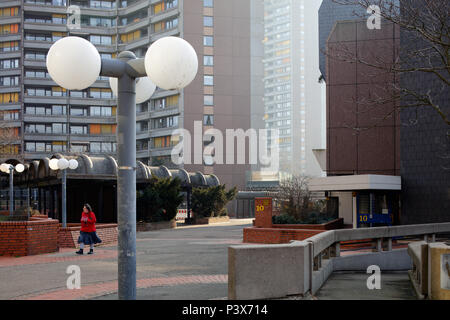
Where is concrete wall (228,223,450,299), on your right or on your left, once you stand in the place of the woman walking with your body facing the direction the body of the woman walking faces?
on your left

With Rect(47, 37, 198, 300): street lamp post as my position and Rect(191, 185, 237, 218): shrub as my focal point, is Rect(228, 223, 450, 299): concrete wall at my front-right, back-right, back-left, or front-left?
front-right

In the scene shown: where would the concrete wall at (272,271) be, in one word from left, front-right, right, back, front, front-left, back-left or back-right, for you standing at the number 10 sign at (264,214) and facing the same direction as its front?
front

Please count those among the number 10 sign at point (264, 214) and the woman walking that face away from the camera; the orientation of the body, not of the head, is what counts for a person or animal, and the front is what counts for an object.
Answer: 0

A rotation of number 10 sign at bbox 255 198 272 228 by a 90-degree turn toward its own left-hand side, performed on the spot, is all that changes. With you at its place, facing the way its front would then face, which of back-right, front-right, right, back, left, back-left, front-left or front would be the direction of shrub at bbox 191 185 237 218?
left

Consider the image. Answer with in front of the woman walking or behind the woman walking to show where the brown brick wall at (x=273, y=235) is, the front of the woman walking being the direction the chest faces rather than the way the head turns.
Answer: behind

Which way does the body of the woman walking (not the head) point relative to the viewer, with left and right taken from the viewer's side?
facing the viewer and to the left of the viewer

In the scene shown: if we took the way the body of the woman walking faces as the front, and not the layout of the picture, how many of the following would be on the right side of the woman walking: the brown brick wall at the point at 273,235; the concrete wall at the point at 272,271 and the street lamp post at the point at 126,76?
0

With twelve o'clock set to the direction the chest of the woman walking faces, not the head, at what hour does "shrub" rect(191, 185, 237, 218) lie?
The shrub is roughly at 5 o'clock from the woman walking.

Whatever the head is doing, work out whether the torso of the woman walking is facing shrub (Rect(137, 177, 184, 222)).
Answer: no

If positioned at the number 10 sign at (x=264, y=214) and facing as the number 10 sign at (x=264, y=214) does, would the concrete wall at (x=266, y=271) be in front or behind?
in front

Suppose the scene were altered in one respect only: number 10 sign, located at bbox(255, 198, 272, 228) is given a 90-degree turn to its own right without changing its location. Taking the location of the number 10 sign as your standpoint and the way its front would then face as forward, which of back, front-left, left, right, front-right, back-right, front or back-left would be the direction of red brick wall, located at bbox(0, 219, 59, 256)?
front-left

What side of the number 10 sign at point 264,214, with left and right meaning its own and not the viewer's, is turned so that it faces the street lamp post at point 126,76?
front

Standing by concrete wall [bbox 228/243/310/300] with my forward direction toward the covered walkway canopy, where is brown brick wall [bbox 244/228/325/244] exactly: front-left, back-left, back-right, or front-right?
front-right

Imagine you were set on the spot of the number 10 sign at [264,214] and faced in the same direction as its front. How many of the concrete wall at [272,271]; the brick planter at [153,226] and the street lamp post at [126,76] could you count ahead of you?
2

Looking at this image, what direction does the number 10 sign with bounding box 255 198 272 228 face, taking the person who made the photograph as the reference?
facing the viewer
